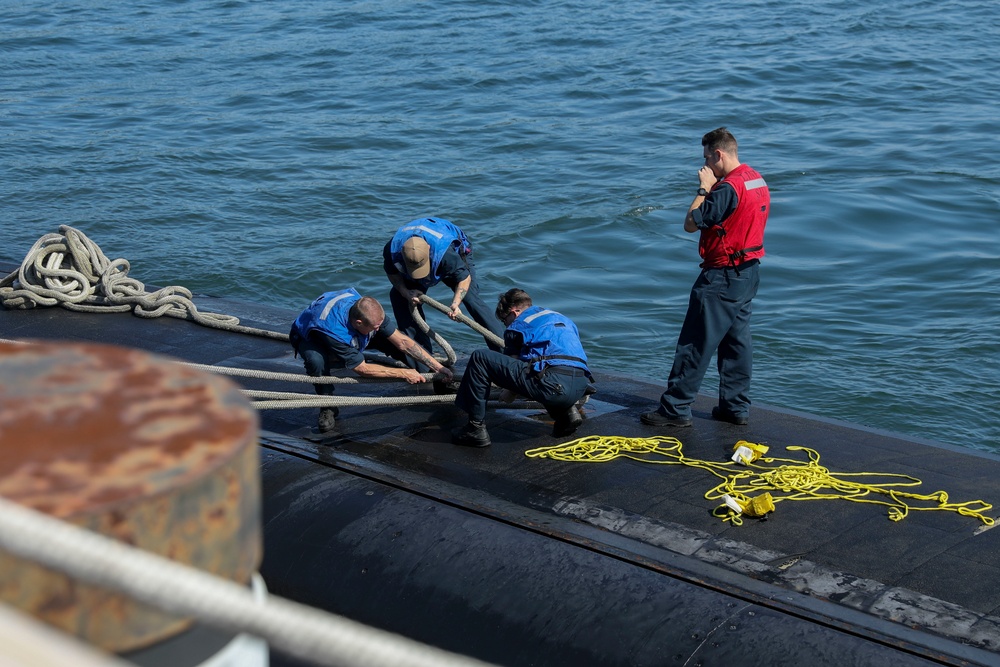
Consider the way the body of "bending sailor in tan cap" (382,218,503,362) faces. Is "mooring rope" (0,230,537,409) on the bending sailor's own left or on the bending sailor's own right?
on the bending sailor's own right

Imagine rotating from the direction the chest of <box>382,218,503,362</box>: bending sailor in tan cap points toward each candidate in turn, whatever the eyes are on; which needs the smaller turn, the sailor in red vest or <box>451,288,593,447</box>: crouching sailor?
the crouching sailor

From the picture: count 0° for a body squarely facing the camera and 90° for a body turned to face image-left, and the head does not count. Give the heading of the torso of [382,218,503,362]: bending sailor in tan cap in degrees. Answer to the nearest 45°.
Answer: approximately 0°

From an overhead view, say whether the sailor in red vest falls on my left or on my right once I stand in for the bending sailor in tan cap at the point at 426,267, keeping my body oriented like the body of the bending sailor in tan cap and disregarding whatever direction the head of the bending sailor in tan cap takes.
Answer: on my left

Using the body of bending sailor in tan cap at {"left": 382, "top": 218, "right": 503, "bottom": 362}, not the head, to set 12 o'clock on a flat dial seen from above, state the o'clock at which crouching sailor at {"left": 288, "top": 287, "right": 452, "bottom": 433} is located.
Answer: crouching sailor at {"left": 288, "top": 287, "right": 452, "bottom": 433} is roughly at 1 o'clock from bending sailor in tan cap at {"left": 382, "top": 218, "right": 503, "bottom": 362}.
